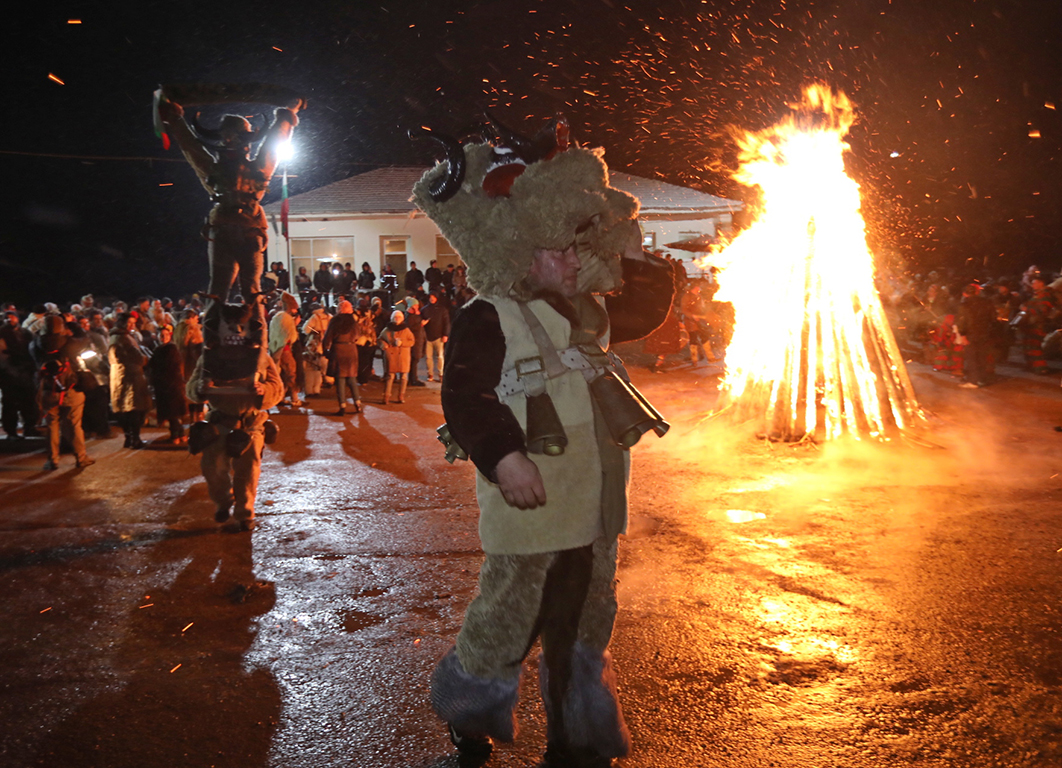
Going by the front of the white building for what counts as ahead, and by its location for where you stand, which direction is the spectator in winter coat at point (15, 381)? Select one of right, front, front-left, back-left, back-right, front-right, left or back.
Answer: front

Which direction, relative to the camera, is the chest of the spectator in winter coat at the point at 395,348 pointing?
toward the camera

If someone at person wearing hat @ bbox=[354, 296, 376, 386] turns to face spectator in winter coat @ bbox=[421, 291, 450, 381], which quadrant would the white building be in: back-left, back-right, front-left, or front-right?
front-left

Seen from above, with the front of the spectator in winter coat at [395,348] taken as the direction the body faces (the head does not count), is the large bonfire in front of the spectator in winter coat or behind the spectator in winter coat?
in front

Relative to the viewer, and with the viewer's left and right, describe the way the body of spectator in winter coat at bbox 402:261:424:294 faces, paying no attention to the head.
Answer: facing the viewer

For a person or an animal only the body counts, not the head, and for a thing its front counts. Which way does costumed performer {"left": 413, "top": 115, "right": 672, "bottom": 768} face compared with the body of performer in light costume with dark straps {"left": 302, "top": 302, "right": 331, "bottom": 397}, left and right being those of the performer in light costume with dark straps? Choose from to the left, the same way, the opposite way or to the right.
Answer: the same way

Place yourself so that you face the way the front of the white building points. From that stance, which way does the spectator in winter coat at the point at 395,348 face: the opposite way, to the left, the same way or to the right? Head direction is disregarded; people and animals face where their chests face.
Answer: the same way

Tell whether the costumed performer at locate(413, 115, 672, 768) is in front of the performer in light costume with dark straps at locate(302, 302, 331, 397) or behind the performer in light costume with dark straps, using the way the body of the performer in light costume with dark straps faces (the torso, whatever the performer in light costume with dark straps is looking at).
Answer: in front

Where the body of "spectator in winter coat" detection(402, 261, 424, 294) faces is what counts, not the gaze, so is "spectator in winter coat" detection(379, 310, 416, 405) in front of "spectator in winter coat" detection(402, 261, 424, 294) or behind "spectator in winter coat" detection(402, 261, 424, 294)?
in front

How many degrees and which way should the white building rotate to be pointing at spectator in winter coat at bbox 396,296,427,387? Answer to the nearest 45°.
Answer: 0° — it already faces them

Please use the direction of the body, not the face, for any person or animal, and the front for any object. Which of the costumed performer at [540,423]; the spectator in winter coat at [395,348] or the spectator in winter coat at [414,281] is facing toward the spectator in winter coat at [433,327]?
the spectator in winter coat at [414,281]

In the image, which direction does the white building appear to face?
toward the camera
